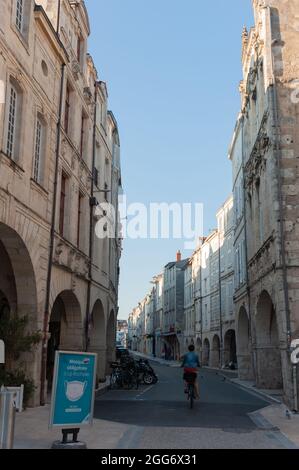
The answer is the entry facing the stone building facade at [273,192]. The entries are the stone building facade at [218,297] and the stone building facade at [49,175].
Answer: the stone building facade at [49,175]

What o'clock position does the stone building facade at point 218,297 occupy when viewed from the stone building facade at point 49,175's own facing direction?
the stone building facade at point 218,297 is roughly at 10 o'clock from the stone building facade at point 49,175.

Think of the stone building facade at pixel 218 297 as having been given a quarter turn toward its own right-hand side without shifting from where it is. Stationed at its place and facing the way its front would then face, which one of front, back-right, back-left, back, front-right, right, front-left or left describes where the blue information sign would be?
back

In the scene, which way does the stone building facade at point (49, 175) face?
to the viewer's right

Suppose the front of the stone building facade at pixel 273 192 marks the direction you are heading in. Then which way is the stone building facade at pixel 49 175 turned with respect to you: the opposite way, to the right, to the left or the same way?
the opposite way

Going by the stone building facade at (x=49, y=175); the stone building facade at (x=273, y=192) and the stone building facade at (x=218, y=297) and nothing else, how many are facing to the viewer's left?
2

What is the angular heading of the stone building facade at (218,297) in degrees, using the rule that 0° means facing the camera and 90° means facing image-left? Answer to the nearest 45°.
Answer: approximately 90°

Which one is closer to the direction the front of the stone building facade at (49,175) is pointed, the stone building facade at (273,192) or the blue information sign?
the stone building facade

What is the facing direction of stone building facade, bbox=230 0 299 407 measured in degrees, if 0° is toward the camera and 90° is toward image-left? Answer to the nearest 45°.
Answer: approximately 90°
